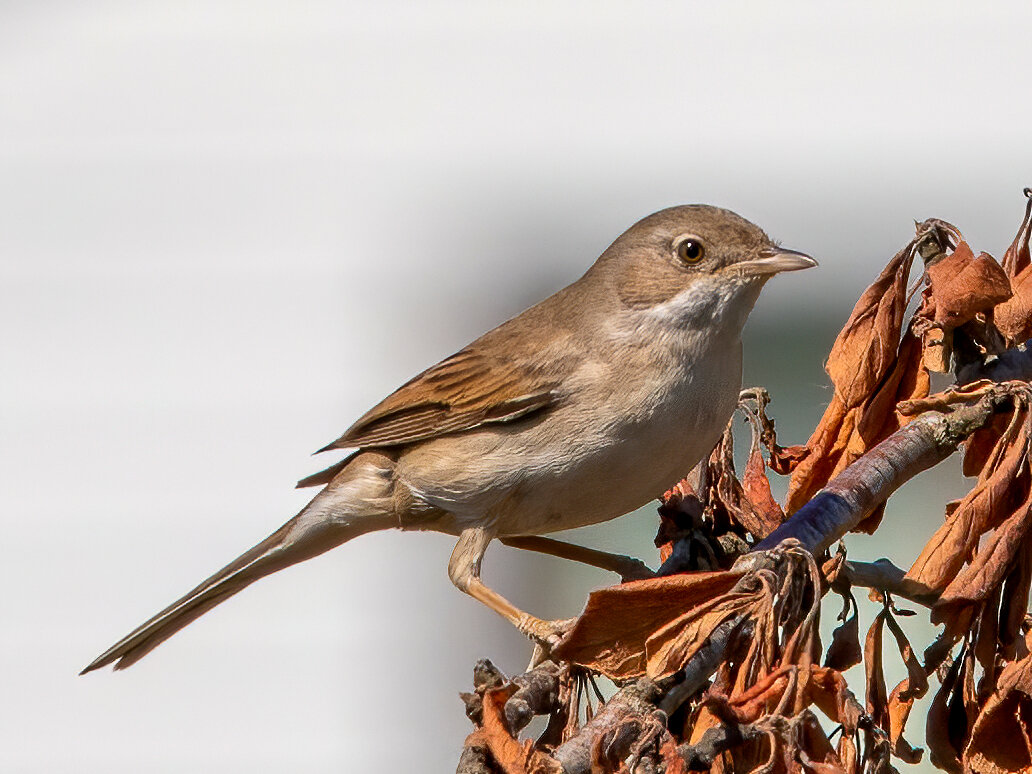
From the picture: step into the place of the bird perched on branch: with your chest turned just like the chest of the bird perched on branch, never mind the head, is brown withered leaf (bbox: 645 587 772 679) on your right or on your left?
on your right

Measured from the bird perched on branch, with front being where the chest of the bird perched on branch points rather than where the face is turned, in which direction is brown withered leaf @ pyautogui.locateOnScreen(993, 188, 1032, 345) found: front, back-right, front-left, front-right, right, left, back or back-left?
front-right

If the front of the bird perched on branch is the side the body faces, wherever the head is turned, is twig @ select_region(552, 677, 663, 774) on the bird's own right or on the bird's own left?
on the bird's own right

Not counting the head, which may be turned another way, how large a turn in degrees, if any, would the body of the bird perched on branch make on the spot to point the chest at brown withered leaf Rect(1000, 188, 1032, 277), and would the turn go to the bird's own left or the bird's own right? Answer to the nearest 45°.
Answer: approximately 45° to the bird's own right

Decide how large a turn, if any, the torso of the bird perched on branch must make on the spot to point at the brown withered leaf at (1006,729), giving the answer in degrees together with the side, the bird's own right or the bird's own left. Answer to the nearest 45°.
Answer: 0° — it already faces it

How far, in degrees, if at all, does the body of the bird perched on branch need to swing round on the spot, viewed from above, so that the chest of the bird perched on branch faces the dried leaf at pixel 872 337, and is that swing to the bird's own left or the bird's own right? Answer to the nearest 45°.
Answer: approximately 45° to the bird's own right

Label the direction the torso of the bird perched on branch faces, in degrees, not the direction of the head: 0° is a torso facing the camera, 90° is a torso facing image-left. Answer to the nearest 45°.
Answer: approximately 270°

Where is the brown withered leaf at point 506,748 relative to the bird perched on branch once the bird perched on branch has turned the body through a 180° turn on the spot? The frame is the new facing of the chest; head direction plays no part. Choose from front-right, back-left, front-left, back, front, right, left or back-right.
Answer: left
